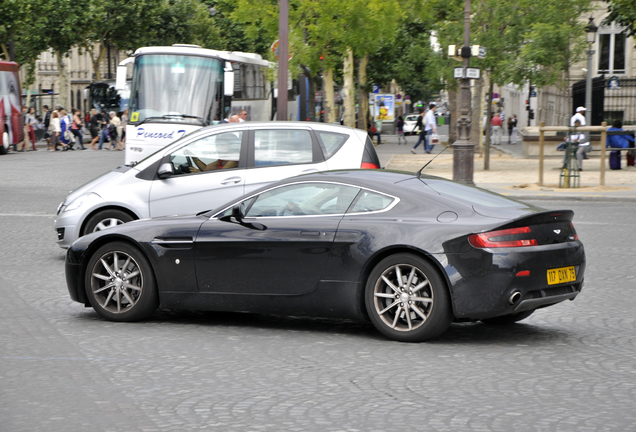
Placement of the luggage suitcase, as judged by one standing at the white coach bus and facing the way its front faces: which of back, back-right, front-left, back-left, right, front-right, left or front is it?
back-left

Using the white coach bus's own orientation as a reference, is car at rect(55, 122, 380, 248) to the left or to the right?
on its left

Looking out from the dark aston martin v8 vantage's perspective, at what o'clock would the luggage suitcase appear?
The luggage suitcase is roughly at 2 o'clock from the dark aston martin v8 vantage.

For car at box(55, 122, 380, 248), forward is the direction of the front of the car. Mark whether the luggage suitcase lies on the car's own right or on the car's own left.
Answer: on the car's own right

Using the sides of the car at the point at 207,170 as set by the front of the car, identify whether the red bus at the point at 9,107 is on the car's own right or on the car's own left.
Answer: on the car's own right

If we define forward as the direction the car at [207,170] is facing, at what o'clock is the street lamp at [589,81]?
The street lamp is roughly at 4 o'clock from the car.

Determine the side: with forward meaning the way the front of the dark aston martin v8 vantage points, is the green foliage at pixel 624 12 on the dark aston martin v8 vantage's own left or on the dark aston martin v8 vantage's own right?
on the dark aston martin v8 vantage's own right

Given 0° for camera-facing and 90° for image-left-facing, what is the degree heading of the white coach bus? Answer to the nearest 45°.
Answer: approximately 45°

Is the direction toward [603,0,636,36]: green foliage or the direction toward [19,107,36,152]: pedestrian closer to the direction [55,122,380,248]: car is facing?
the pedestrian

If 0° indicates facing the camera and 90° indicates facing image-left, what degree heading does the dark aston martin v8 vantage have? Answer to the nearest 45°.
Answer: approximately 135°

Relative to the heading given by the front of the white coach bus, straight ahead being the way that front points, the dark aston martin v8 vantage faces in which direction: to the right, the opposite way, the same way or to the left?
to the right

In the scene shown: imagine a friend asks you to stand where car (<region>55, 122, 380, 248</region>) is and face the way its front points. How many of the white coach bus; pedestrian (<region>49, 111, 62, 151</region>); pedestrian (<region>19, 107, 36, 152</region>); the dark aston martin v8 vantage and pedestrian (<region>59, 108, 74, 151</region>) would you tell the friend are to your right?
4

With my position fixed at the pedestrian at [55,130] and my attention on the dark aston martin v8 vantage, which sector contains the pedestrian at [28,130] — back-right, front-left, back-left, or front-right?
back-right

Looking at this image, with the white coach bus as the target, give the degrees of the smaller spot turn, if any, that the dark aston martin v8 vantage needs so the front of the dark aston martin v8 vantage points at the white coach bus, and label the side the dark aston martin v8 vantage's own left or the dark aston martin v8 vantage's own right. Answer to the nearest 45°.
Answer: approximately 45° to the dark aston martin v8 vantage's own right

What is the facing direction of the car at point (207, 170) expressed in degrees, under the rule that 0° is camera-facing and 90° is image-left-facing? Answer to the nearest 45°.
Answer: approximately 90°

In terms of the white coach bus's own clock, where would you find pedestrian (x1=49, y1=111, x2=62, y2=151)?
The pedestrian is roughly at 4 o'clock from the white coach bus.
